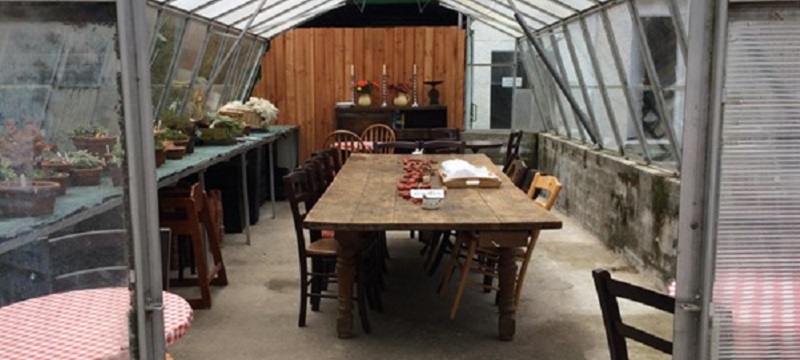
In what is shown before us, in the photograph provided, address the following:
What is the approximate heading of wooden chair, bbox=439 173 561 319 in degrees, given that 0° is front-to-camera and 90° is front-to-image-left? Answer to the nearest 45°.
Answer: approximately 90°

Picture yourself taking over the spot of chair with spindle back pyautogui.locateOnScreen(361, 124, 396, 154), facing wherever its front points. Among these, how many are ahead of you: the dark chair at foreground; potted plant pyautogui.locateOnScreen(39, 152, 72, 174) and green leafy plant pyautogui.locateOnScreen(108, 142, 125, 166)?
3

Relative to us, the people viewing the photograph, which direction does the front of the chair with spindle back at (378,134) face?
facing the viewer

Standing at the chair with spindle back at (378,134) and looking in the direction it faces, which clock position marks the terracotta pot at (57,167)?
The terracotta pot is roughly at 12 o'clock from the chair with spindle back.

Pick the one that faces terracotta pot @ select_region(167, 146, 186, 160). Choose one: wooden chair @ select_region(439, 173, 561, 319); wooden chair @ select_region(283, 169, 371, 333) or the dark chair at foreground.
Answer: wooden chair @ select_region(439, 173, 561, 319)

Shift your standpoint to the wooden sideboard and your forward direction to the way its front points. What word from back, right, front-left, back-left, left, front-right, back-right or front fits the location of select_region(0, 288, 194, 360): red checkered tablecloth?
front

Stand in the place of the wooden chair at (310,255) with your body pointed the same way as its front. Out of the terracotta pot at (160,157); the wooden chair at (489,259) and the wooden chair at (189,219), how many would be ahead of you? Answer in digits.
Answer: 1

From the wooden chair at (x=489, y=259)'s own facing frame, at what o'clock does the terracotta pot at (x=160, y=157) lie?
The terracotta pot is roughly at 12 o'clock from the wooden chair.

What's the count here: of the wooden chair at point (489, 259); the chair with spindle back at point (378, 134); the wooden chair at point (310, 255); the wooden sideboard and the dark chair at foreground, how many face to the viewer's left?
1

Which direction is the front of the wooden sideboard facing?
toward the camera

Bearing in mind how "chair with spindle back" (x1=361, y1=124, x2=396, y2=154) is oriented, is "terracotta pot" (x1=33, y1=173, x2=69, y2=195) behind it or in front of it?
in front

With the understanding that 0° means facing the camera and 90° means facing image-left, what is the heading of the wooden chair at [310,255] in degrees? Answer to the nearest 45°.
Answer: approximately 270°

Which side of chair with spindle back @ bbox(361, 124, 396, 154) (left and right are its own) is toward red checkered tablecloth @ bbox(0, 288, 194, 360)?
front

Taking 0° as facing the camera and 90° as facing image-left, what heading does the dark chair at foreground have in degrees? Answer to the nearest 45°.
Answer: approximately 225°
